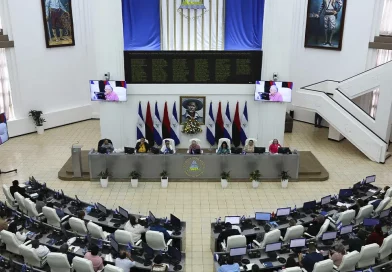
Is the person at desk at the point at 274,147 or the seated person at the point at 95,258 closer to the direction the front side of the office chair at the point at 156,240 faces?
the person at desk

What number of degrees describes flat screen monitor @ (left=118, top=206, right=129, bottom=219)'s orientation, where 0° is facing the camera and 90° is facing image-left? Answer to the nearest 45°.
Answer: approximately 45°

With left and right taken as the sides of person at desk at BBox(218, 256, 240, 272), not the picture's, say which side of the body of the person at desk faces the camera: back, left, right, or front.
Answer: back

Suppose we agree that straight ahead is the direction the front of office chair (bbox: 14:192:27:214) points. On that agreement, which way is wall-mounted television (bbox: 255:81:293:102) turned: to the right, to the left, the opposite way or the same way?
the opposite way

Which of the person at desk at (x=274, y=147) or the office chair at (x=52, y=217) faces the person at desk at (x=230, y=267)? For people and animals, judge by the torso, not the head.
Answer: the person at desk at (x=274, y=147)

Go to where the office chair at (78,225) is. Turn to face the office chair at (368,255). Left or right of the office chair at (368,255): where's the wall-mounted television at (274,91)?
left

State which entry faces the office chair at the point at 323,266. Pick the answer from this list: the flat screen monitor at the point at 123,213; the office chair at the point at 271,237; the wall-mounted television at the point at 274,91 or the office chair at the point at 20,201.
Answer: the wall-mounted television

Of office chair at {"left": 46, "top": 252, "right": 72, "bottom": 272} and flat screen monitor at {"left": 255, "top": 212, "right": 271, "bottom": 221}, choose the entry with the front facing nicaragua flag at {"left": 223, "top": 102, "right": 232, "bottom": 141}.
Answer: the office chair

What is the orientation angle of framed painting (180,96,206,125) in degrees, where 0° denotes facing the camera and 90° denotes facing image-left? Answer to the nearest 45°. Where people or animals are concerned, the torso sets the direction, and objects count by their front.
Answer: approximately 0°

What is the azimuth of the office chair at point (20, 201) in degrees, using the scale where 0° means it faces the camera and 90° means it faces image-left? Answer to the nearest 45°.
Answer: approximately 225°

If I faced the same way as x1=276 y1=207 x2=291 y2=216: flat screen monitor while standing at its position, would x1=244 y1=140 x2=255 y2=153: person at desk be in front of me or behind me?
behind

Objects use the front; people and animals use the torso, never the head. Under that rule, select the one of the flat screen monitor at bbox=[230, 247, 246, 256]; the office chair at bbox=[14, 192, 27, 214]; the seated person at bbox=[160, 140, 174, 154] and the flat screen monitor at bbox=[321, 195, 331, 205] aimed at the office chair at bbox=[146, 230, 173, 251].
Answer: the seated person

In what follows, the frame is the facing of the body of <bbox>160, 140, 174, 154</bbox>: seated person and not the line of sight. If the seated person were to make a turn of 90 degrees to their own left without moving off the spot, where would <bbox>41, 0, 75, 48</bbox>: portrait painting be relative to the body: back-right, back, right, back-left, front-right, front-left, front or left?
back-left

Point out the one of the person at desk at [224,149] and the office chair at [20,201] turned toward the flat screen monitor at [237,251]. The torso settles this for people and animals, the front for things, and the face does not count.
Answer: the person at desk
